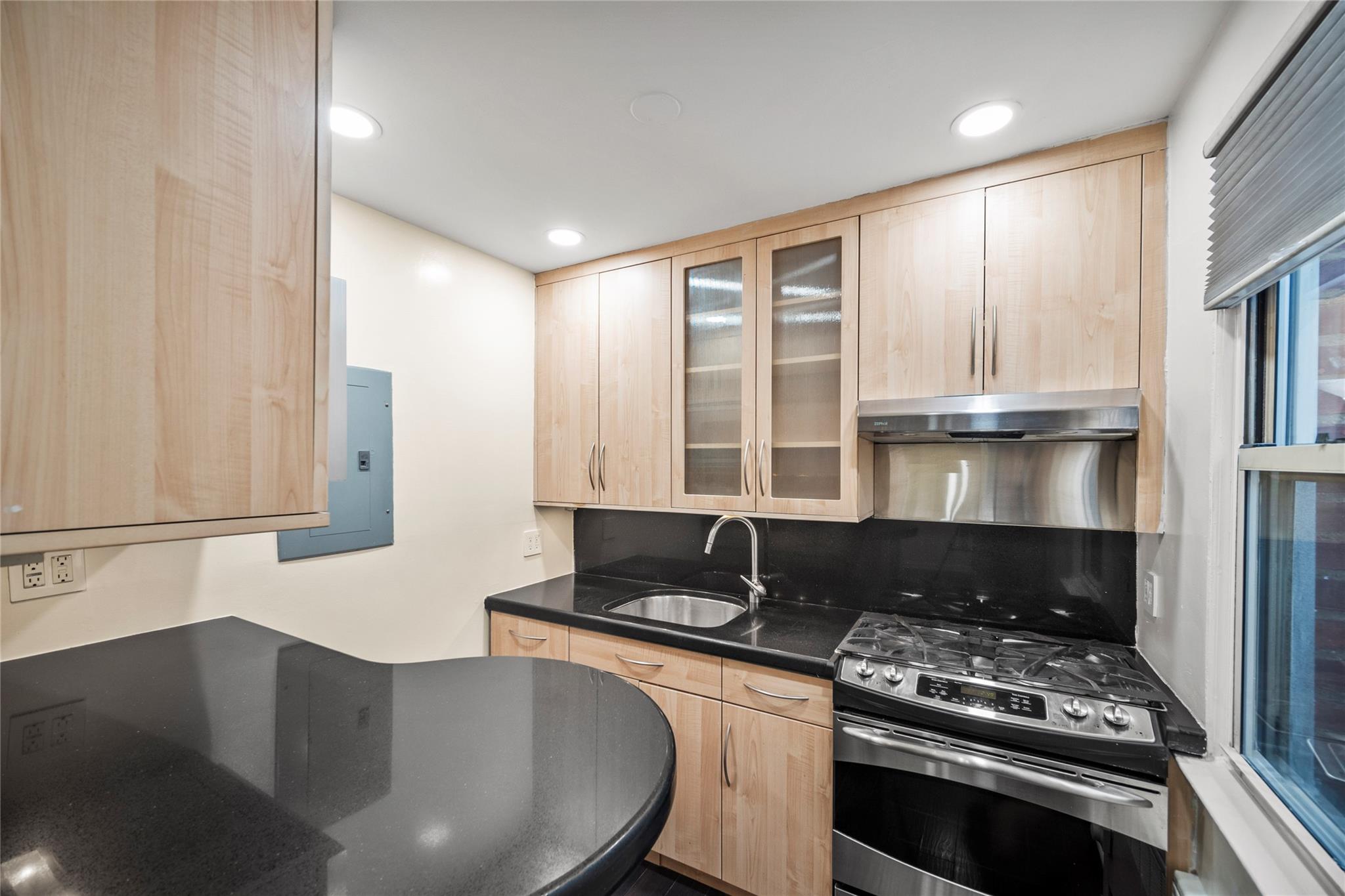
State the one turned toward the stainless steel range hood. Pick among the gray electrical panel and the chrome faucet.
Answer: the gray electrical panel

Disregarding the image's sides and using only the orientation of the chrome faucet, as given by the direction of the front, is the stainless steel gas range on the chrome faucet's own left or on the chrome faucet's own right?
on the chrome faucet's own left

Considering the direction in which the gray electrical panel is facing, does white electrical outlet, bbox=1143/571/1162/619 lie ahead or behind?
ahead

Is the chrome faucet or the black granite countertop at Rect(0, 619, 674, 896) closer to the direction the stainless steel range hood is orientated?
the black granite countertop

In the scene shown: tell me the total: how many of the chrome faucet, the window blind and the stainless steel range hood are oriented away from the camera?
0

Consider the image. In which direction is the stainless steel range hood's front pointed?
toward the camera

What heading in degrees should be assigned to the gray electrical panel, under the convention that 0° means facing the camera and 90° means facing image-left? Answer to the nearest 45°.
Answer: approximately 315°

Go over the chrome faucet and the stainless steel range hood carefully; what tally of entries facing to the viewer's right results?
0

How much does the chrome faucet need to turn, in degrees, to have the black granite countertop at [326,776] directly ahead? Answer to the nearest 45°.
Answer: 0° — it already faces it

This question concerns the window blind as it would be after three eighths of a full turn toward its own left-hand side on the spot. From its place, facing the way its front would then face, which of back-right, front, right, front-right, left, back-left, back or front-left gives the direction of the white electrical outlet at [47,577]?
back-right

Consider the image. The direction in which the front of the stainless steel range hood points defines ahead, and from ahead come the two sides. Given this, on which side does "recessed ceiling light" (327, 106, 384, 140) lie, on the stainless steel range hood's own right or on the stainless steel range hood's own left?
on the stainless steel range hood's own right

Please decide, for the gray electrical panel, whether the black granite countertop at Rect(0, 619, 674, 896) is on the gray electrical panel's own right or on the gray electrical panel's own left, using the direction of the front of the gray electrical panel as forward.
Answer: on the gray electrical panel's own right

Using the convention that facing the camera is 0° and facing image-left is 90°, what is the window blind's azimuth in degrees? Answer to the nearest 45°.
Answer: approximately 45°

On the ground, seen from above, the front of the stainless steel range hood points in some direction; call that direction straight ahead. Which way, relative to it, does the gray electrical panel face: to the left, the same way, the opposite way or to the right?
to the left

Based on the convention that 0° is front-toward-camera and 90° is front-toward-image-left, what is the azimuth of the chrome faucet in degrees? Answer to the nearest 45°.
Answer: approximately 45°

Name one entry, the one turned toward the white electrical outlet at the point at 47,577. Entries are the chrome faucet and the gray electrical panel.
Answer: the chrome faucet

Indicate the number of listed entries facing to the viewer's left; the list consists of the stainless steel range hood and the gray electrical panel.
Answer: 0

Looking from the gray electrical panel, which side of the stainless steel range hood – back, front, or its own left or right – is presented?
right

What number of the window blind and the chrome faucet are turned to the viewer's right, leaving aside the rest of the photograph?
0
